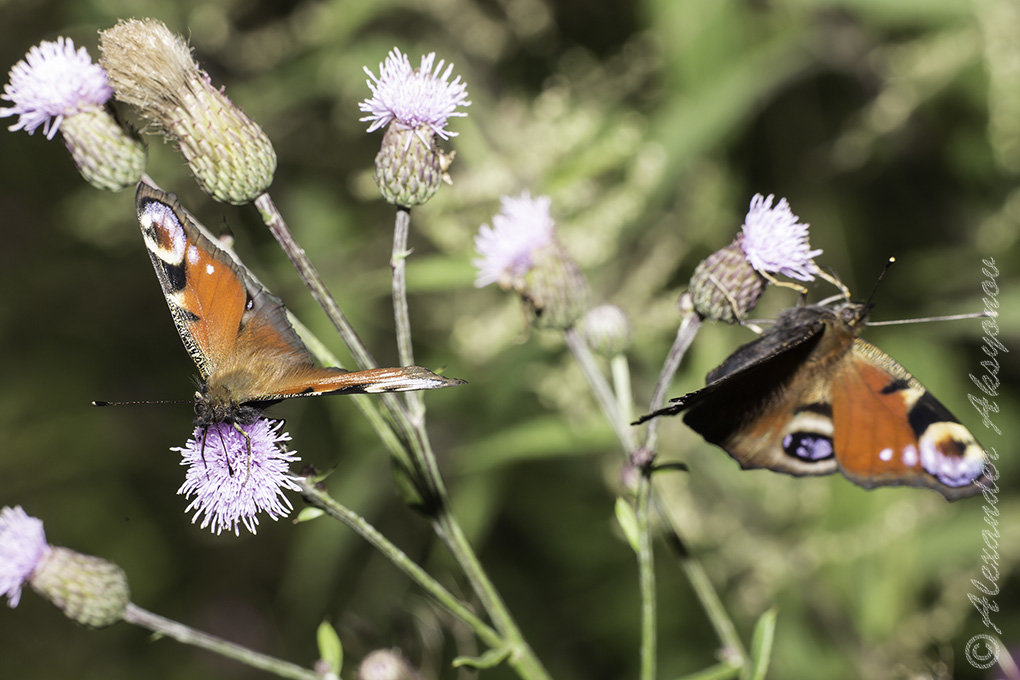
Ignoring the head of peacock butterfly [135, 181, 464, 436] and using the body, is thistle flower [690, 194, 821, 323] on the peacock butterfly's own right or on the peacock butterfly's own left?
on the peacock butterfly's own left

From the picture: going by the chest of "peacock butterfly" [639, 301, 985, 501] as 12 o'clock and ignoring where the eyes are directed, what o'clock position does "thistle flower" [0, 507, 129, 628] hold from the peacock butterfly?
The thistle flower is roughly at 7 o'clock from the peacock butterfly.

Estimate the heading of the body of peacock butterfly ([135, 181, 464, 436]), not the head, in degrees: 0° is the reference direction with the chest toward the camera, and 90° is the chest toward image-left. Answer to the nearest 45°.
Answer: approximately 45°

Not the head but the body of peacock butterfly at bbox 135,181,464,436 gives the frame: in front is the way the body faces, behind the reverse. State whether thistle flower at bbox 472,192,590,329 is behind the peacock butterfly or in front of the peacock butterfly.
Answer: behind

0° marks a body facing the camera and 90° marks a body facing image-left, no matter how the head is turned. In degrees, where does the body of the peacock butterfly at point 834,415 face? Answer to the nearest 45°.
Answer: approximately 225°

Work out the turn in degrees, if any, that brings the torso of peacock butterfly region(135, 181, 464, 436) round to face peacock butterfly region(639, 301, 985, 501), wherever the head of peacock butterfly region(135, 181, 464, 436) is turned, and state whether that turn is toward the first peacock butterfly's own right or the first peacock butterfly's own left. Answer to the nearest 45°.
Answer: approximately 135° to the first peacock butterfly's own left
